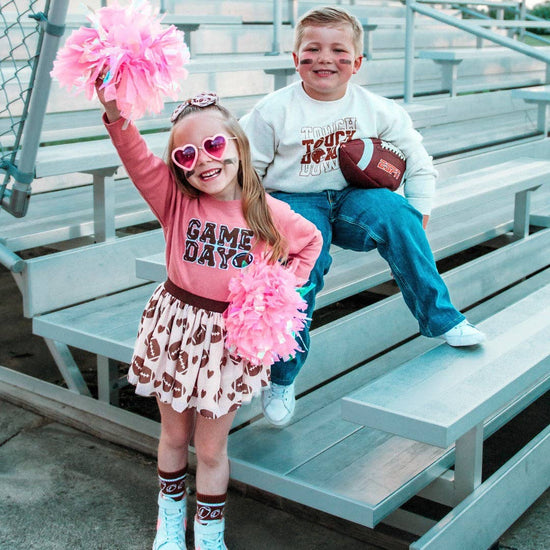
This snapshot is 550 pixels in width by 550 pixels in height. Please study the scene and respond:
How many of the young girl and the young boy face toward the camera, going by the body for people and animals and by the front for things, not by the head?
2

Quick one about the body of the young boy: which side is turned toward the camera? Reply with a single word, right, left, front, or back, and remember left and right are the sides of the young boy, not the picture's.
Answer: front

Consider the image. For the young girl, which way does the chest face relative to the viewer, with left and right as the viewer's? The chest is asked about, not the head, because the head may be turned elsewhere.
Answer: facing the viewer

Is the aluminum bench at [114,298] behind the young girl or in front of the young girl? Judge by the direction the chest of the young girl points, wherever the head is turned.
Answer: behind

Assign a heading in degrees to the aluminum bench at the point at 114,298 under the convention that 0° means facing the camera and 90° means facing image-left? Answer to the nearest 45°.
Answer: approximately 315°
